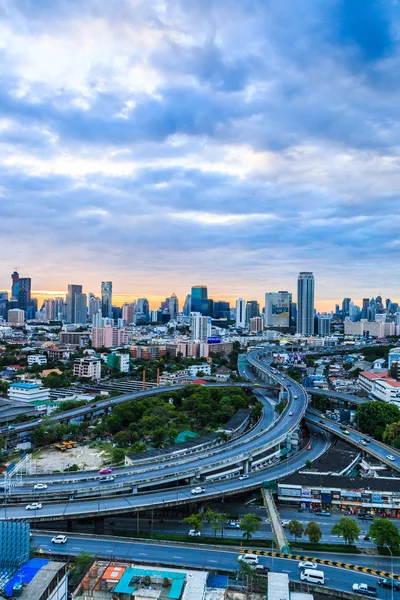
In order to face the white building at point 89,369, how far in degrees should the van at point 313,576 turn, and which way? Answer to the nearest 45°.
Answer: approximately 45° to its right

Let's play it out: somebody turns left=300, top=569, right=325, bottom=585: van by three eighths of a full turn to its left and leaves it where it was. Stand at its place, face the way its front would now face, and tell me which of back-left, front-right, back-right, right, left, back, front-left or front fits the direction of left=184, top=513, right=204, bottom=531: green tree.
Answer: back

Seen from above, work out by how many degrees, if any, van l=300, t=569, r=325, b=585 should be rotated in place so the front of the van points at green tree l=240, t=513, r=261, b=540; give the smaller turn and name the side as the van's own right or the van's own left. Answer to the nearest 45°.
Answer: approximately 45° to the van's own right

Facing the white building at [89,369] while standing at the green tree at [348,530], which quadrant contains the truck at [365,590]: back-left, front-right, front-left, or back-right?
back-left

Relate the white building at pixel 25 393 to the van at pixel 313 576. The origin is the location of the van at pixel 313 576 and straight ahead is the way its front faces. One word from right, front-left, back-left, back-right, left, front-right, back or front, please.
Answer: front-right

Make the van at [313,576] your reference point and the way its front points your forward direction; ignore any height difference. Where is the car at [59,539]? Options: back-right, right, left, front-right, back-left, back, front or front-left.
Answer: front

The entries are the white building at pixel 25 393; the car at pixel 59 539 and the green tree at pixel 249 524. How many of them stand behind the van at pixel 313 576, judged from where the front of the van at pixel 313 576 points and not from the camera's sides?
0

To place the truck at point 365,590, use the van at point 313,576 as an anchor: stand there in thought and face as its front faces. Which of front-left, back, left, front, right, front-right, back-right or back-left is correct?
back

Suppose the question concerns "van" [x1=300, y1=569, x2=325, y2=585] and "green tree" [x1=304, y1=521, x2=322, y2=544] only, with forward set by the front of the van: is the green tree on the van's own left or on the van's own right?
on the van's own right

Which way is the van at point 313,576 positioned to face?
to the viewer's left

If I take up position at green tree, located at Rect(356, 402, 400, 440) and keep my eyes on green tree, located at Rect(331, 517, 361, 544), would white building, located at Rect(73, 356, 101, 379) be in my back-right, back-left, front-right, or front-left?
back-right

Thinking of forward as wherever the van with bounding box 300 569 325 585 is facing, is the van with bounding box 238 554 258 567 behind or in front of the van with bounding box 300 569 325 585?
in front

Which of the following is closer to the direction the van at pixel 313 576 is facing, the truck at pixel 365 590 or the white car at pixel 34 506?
the white car

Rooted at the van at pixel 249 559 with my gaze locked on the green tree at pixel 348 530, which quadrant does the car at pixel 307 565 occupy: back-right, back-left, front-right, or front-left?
front-right

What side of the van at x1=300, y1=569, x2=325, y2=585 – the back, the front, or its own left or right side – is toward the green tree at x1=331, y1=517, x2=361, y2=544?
right

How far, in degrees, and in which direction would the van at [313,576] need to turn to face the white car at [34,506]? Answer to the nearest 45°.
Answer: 0° — it already faces it
